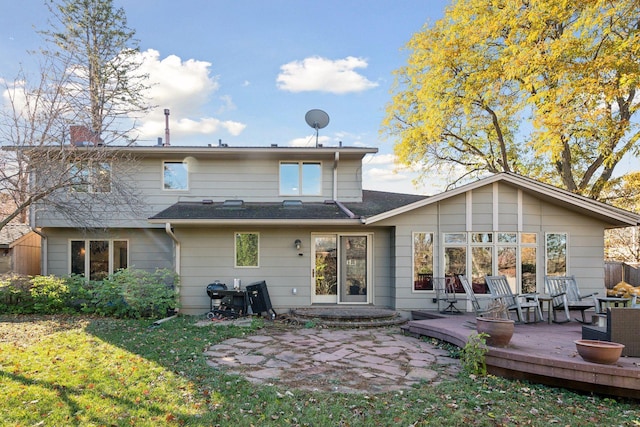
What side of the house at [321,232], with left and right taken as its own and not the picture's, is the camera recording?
back

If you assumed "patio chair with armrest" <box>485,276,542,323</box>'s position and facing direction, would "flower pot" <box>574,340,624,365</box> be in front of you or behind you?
in front

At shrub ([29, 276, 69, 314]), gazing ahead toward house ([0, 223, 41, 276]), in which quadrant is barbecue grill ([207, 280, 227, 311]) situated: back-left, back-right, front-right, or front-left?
back-right

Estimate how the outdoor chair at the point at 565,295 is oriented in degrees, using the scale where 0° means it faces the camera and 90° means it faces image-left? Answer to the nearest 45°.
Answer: approximately 315°

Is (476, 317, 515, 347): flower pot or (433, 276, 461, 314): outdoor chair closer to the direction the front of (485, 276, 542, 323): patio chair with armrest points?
the flower pot

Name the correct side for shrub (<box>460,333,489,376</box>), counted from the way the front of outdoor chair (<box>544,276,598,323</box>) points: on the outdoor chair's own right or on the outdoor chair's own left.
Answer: on the outdoor chair's own right

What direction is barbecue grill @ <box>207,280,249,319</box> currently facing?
toward the camera

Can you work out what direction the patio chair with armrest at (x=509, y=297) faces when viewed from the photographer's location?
facing the viewer and to the right of the viewer
